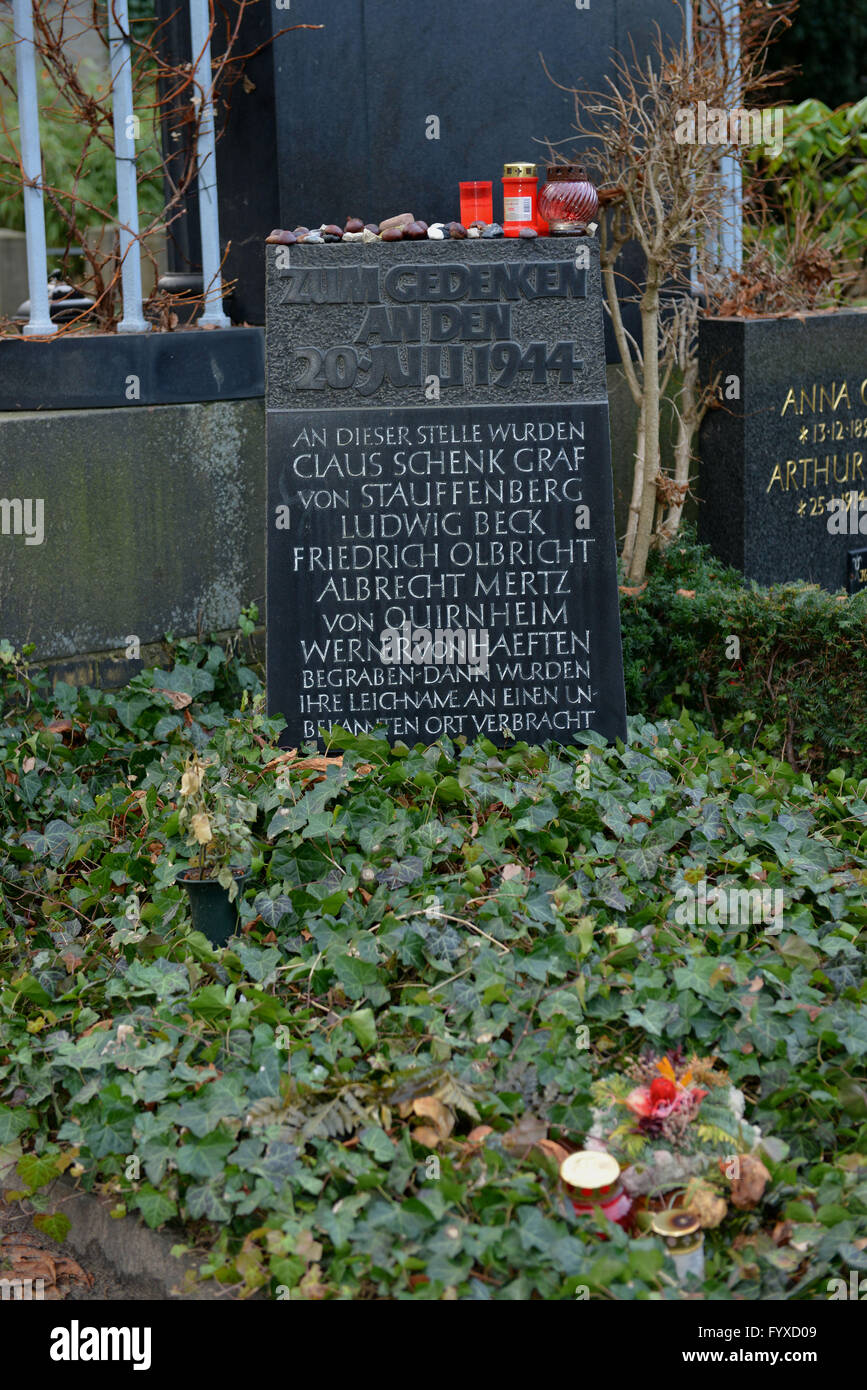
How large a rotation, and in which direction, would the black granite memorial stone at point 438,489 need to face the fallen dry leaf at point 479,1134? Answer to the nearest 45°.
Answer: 0° — it already faces it

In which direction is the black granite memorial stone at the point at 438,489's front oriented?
toward the camera

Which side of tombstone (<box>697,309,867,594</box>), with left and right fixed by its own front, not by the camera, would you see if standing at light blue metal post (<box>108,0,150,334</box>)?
right

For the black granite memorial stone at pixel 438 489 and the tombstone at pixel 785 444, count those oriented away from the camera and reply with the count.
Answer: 0

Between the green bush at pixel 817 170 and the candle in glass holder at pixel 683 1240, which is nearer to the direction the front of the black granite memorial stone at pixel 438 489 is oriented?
the candle in glass holder

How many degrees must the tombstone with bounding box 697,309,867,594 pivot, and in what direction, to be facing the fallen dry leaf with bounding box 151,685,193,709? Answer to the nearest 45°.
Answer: approximately 90° to its right

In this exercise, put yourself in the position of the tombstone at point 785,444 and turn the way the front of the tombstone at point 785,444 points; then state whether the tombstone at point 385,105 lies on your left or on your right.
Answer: on your right

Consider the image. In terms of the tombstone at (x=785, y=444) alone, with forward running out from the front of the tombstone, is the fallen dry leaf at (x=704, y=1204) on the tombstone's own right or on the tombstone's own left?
on the tombstone's own right

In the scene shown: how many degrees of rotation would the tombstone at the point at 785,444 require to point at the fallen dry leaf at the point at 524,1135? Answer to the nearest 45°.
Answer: approximately 45° to its right

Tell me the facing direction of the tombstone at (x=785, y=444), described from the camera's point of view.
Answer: facing the viewer and to the right of the viewer

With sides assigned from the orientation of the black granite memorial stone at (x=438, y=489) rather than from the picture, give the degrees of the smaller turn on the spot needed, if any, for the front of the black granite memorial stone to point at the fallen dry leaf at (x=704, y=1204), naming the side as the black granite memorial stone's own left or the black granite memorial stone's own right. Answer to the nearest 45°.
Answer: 0° — it already faces it

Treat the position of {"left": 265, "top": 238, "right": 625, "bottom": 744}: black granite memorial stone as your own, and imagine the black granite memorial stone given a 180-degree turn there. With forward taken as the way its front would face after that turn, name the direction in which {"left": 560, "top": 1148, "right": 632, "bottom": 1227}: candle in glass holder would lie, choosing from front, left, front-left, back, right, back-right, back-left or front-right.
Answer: back

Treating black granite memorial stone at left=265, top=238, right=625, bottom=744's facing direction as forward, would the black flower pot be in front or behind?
in front
